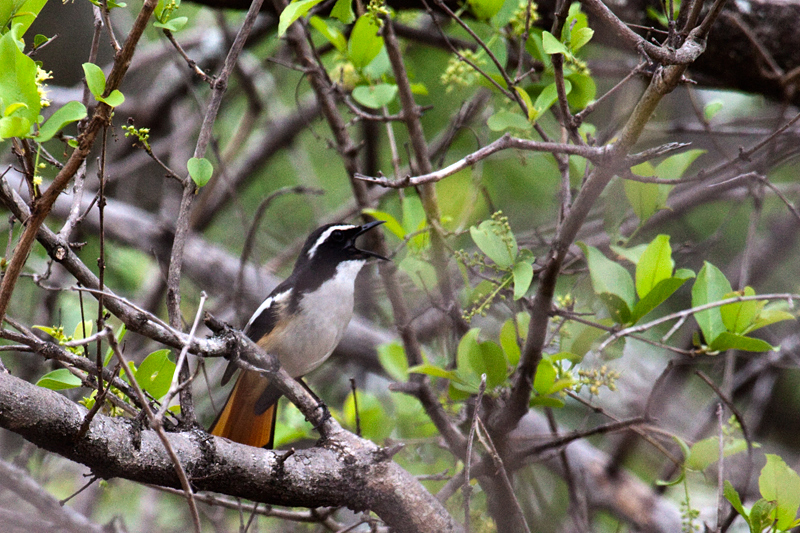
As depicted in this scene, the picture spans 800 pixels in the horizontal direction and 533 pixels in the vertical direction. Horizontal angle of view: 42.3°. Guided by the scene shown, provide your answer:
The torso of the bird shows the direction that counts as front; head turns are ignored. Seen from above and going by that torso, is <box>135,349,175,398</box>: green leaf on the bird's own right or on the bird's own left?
on the bird's own right

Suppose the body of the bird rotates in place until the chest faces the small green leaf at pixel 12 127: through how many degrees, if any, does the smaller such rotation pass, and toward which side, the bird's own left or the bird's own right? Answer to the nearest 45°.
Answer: approximately 90° to the bird's own right

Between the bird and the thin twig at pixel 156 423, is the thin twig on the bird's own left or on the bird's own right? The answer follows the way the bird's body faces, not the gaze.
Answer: on the bird's own right

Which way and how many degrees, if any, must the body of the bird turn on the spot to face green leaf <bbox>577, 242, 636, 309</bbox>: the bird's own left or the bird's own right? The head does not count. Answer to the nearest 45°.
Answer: approximately 45° to the bird's own left

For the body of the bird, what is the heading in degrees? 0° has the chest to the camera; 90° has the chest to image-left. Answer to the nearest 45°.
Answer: approximately 270°
